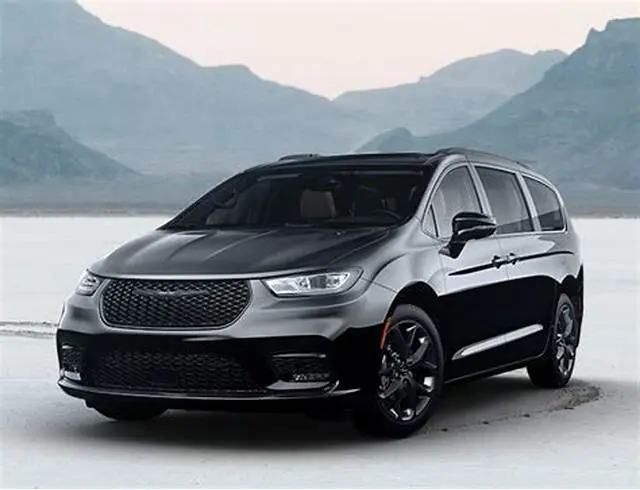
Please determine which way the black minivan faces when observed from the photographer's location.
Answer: facing the viewer and to the left of the viewer
